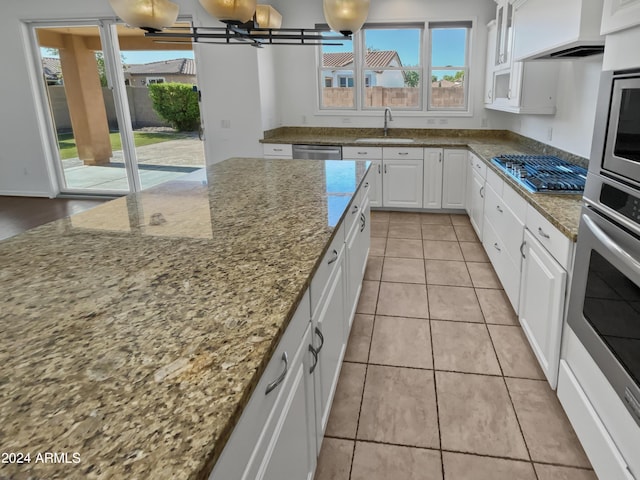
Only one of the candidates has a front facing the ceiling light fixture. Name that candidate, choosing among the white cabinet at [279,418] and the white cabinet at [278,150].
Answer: the white cabinet at [278,150]

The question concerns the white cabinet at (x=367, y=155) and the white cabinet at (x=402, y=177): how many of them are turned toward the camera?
2

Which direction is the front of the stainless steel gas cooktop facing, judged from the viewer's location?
facing to the left of the viewer

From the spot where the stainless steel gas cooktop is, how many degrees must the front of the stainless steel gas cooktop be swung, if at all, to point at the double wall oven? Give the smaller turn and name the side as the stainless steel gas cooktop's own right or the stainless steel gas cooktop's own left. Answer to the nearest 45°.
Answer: approximately 90° to the stainless steel gas cooktop's own left

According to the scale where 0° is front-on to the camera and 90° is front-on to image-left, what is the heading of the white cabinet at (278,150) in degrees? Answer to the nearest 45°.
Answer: approximately 0°

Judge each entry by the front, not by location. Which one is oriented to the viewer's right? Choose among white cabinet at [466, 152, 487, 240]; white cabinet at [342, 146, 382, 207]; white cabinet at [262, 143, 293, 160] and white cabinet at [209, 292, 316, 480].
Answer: white cabinet at [209, 292, 316, 480]

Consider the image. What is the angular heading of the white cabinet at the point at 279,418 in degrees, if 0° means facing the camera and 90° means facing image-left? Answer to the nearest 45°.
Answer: approximately 270°

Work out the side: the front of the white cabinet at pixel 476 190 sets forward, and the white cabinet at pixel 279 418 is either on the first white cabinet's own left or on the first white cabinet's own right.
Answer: on the first white cabinet's own left

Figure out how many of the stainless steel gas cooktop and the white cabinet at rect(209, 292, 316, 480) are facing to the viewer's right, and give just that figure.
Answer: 1

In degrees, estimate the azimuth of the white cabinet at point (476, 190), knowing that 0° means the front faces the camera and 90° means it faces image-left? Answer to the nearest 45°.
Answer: approximately 90°
